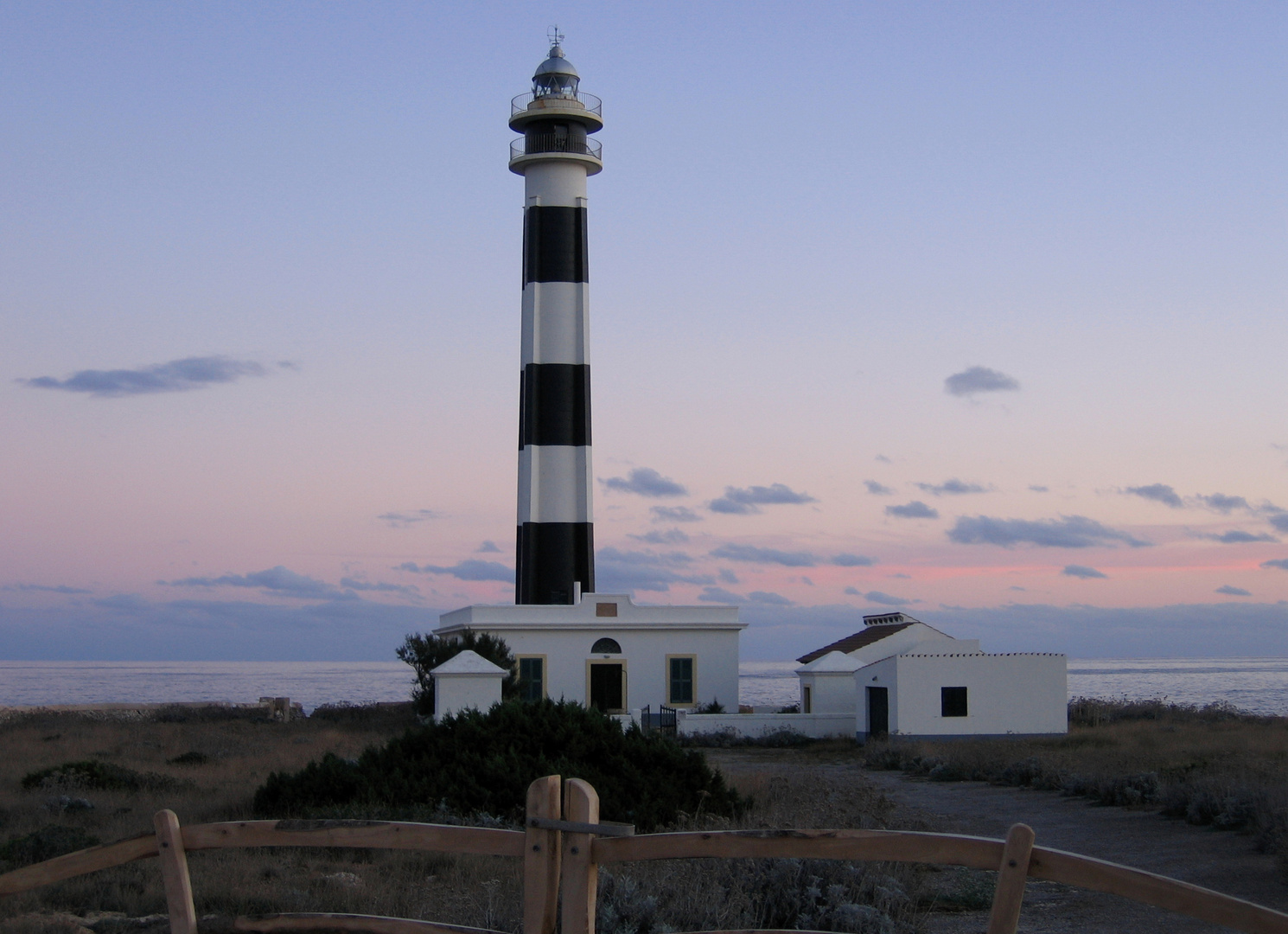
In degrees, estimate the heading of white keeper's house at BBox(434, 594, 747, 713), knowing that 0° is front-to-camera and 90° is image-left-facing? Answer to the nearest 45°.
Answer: approximately 0°

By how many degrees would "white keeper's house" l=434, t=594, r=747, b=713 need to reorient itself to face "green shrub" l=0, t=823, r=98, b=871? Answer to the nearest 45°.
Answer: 0° — it already faces it

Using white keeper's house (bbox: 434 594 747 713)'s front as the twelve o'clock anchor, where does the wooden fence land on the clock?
The wooden fence is roughly at 12 o'clock from the white keeper's house.

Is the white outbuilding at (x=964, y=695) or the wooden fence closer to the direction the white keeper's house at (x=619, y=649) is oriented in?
the wooden fence
